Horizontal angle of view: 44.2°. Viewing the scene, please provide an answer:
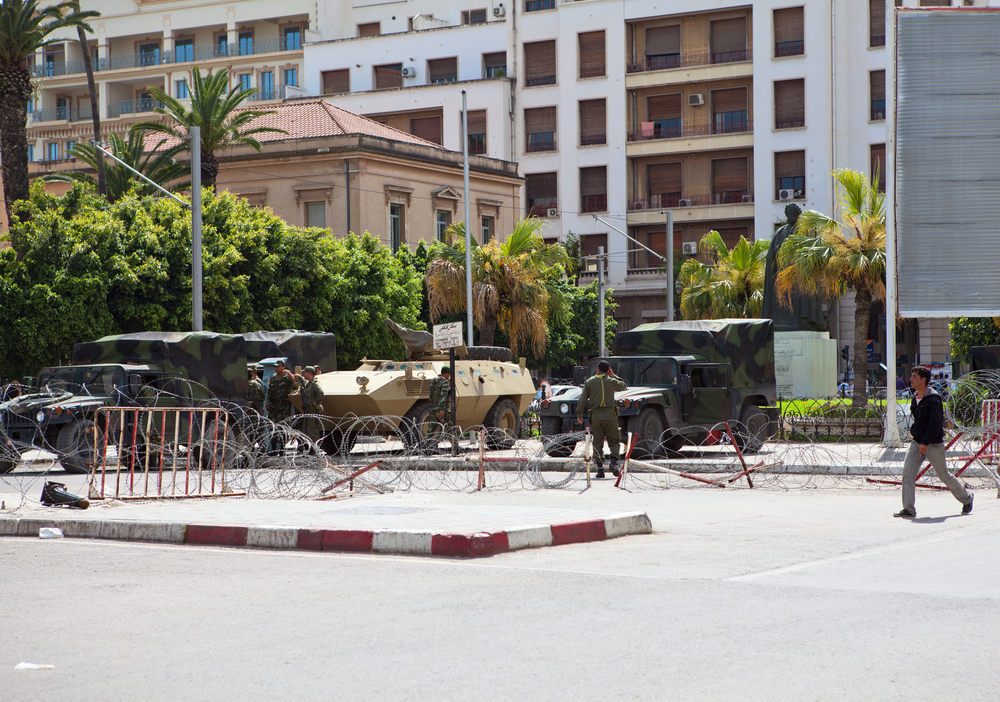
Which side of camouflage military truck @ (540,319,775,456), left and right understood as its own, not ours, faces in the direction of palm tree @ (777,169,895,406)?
back

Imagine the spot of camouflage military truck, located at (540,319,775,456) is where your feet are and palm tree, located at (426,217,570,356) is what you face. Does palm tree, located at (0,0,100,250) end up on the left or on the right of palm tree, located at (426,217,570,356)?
left

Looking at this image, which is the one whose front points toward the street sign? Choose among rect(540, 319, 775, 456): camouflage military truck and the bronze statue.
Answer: the camouflage military truck

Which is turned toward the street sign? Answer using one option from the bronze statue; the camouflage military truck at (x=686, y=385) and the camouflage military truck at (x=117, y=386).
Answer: the camouflage military truck at (x=686, y=385)

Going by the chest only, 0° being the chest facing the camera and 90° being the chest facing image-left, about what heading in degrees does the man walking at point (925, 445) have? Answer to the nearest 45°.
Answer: approximately 90°

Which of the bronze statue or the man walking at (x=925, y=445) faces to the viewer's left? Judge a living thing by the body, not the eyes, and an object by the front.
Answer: the man walking
